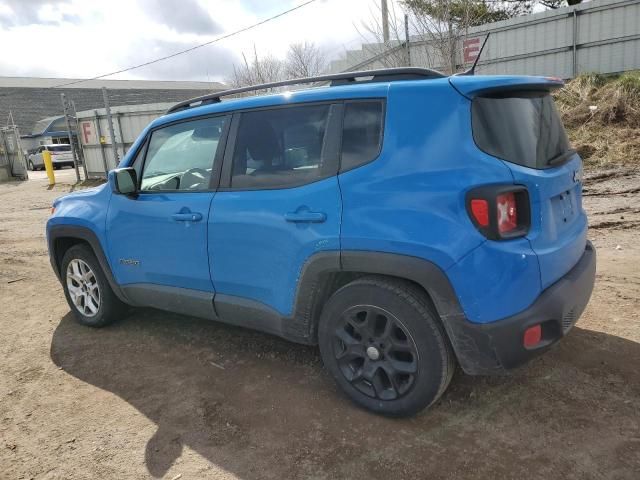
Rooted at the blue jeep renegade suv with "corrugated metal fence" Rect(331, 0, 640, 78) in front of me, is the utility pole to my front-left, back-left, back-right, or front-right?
front-left

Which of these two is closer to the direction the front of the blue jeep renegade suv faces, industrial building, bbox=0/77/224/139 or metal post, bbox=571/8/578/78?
the industrial building

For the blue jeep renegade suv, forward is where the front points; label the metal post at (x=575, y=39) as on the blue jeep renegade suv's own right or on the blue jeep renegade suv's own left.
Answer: on the blue jeep renegade suv's own right

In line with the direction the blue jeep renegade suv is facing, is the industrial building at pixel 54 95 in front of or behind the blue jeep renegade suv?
in front

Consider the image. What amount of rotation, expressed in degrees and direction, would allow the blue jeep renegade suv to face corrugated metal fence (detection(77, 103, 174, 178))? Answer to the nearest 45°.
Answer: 0° — it already faces it

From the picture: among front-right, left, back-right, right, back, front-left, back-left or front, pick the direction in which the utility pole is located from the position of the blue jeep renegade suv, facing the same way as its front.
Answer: front-right

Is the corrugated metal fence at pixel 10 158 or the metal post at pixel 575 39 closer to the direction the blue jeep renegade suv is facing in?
the corrugated metal fence

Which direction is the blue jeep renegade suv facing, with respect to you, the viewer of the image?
facing away from the viewer and to the left of the viewer

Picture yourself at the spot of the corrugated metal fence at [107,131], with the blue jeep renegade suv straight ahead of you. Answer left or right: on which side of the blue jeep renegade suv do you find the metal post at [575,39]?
left

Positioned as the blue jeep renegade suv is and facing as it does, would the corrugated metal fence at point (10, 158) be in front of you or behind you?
in front

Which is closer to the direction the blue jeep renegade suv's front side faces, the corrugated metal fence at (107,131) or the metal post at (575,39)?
the corrugated metal fence

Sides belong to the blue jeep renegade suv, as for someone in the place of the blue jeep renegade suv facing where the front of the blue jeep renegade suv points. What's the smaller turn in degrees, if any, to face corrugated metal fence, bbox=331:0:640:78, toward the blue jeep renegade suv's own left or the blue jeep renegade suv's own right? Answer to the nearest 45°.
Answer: approximately 90° to the blue jeep renegade suv's own right
